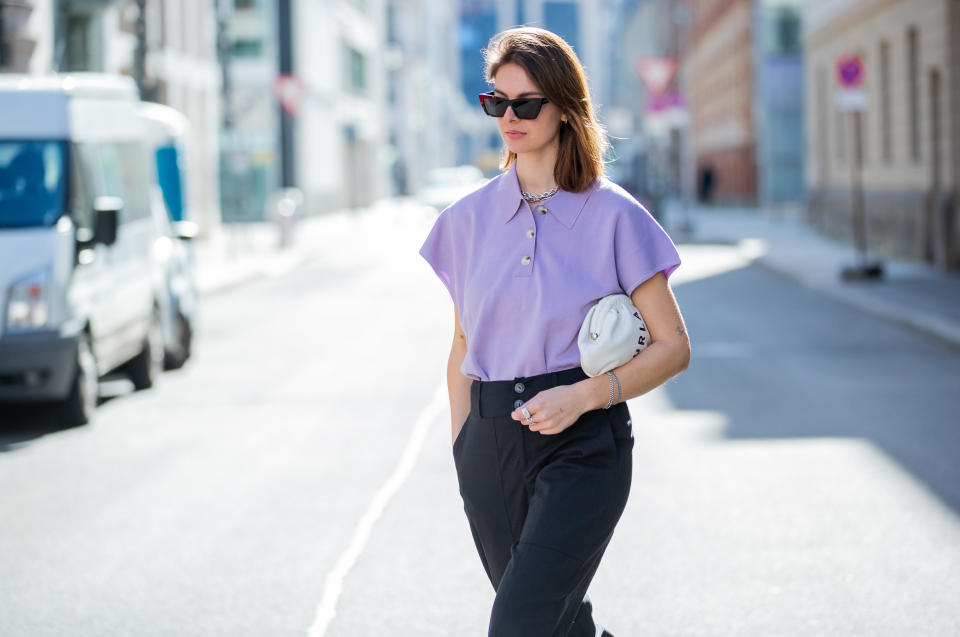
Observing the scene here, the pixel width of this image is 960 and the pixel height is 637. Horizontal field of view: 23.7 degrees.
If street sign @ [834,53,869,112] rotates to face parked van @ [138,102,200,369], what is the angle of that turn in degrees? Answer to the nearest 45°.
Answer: approximately 45° to its right

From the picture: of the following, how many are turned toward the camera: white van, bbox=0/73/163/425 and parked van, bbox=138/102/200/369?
2

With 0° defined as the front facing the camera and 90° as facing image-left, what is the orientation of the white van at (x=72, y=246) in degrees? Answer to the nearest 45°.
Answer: approximately 0°

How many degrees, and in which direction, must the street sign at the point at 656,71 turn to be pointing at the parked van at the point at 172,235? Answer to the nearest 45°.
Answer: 0° — it already faces it
